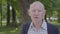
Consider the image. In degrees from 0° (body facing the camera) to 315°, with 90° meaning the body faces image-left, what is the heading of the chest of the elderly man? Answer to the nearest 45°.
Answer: approximately 0°

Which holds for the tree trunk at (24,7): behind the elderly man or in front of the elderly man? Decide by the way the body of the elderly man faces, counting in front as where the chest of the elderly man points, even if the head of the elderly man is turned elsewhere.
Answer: behind
